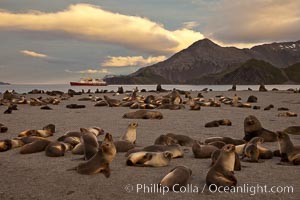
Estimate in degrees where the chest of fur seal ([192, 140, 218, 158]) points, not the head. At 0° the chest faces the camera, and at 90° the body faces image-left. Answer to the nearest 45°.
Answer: approximately 90°

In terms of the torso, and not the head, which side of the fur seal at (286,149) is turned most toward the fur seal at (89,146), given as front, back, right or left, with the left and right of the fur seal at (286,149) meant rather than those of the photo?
front

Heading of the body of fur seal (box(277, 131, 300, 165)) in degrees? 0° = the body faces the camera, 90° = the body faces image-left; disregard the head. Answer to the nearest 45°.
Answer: approximately 90°
